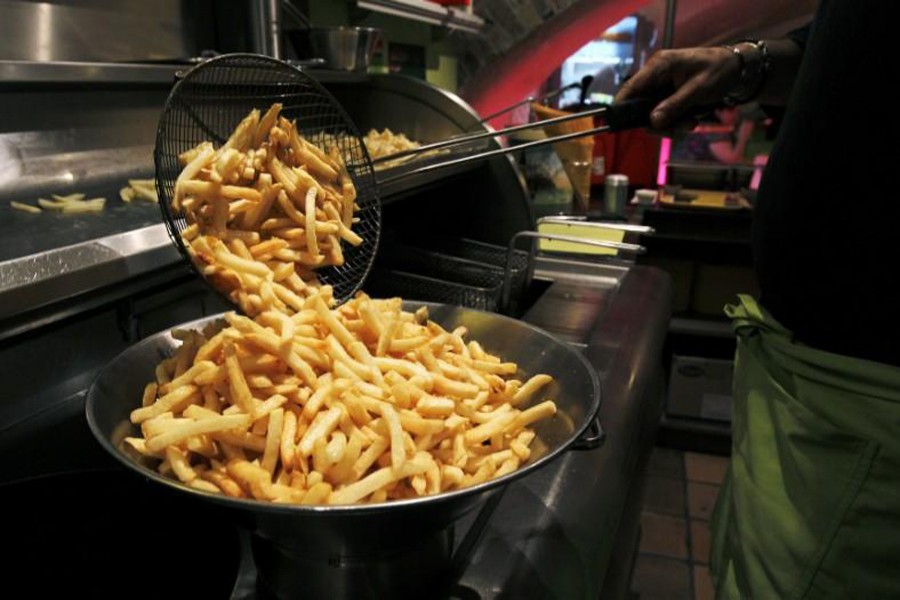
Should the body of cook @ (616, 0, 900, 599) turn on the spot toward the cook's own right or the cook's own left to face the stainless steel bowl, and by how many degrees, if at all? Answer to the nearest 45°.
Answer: approximately 45° to the cook's own left

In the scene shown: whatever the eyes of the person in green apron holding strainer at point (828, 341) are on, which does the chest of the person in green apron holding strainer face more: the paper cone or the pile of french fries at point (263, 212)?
the pile of french fries

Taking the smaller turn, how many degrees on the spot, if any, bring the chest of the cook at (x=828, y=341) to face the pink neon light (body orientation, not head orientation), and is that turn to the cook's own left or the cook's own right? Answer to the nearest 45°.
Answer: approximately 90° to the cook's own right

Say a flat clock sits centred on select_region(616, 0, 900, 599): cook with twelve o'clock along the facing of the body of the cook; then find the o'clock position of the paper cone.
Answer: The paper cone is roughly at 2 o'clock from the cook.

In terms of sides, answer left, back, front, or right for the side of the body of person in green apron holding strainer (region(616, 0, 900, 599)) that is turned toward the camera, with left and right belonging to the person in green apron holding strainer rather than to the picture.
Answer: left

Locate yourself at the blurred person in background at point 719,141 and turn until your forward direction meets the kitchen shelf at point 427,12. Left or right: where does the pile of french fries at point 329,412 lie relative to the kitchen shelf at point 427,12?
left

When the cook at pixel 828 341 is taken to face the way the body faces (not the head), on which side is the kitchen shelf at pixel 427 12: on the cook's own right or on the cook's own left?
on the cook's own right
